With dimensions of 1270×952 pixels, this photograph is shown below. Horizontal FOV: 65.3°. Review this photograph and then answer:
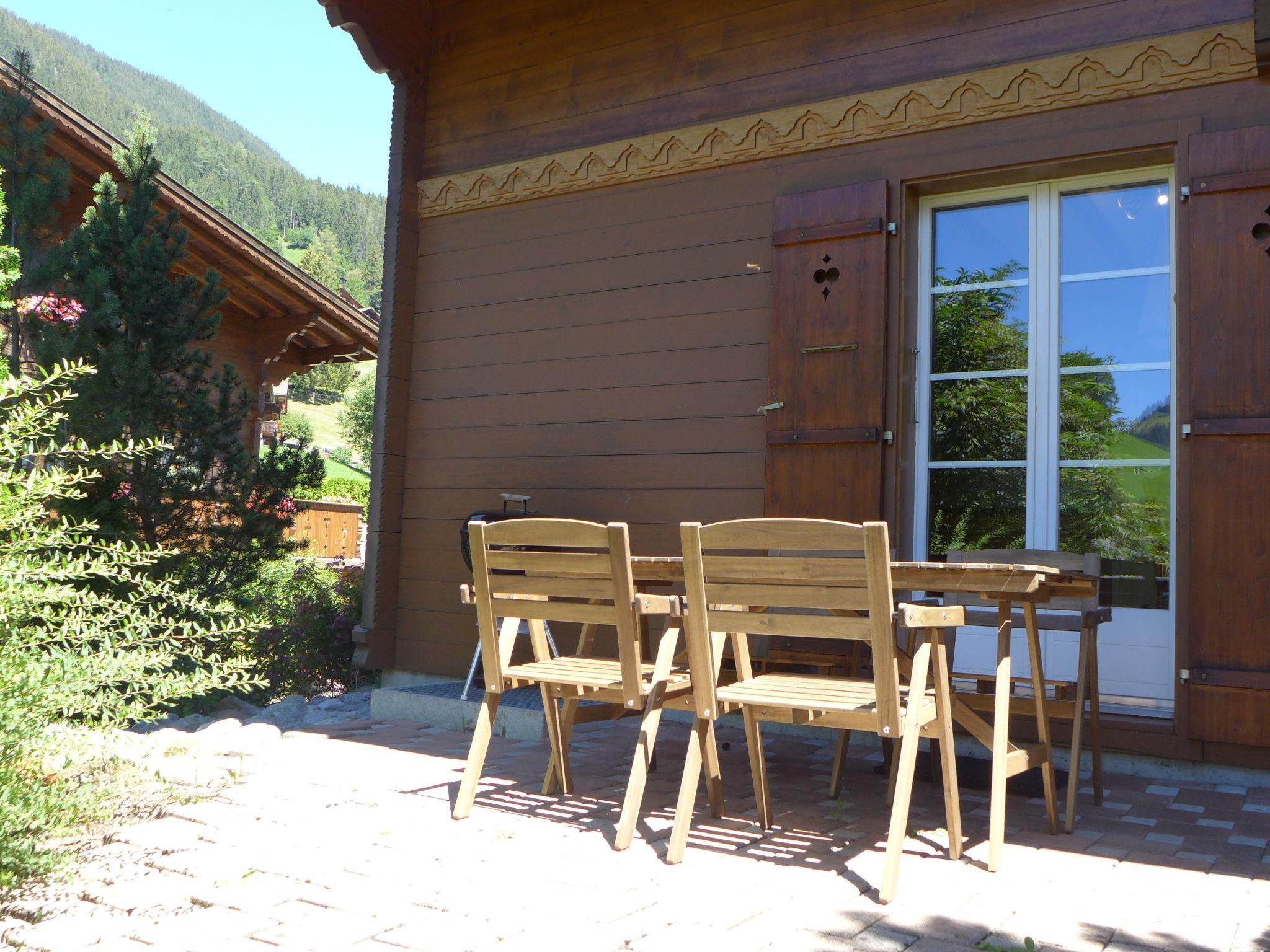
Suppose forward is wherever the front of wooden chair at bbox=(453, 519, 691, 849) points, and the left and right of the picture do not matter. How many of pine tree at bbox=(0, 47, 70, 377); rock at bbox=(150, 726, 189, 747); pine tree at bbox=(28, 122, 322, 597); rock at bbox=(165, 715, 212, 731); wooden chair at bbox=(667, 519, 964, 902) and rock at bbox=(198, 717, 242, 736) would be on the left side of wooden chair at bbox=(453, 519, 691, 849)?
5

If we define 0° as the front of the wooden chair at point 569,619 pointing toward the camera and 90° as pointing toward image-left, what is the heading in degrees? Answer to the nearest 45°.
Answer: approximately 225°

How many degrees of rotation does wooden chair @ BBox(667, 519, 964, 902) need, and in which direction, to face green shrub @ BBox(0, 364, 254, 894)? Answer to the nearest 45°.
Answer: approximately 135° to its left

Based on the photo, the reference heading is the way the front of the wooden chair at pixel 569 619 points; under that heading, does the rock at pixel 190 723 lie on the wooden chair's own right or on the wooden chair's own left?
on the wooden chair's own left

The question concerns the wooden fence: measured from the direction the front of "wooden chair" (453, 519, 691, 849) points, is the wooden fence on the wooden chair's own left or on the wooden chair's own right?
on the wooden chair's own left

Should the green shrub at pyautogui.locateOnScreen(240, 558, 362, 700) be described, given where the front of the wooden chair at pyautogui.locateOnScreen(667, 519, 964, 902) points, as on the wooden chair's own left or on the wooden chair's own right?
on the wooden chair's own left

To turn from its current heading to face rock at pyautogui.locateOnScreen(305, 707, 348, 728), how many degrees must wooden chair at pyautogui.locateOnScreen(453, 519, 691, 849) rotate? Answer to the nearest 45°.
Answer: approximately 90° to its left

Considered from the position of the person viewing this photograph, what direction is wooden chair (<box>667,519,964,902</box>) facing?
facing away from the viewer and to the right of the viewer

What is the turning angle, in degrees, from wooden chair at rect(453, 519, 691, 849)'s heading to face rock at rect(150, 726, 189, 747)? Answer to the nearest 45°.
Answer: approximately 90° to its left

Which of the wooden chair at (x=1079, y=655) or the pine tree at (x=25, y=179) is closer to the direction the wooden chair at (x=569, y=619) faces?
the wooden chair
